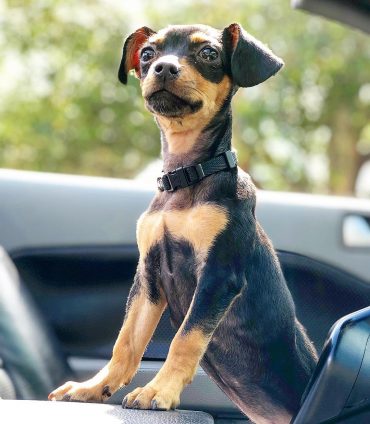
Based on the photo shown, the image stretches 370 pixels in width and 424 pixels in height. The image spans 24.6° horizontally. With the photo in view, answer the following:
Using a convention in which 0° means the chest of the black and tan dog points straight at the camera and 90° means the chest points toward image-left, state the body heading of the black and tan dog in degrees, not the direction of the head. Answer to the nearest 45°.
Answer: approximately 45°

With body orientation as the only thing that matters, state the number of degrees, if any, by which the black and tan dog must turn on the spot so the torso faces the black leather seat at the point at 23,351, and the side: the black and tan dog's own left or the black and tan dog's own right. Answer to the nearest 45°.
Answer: approximately 90° to the black and tan dog's own right
